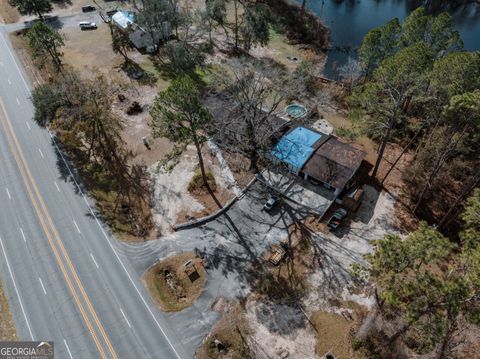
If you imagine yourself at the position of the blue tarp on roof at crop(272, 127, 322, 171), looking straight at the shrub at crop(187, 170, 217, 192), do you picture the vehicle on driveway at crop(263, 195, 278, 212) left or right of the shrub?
left

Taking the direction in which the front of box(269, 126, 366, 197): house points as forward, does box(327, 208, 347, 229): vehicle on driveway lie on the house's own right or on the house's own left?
on the house's own left

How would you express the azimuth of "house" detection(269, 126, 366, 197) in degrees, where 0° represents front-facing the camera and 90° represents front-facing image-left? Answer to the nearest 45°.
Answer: approximately 45°

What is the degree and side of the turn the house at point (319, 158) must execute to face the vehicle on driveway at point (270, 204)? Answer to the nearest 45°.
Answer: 0° — it already faces it
